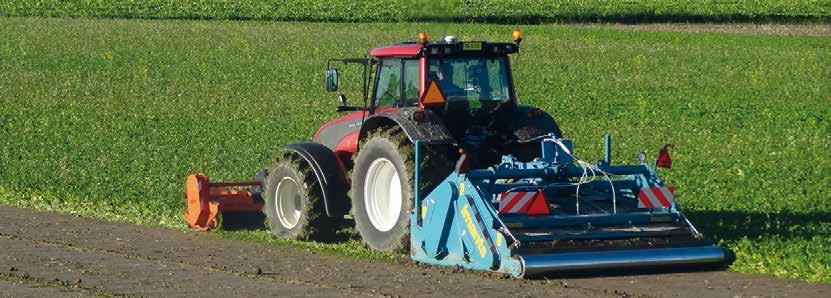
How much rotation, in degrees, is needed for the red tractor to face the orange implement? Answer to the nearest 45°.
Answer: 0° — it already faces it

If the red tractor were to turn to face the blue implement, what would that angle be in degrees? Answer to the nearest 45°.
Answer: approximately 180°

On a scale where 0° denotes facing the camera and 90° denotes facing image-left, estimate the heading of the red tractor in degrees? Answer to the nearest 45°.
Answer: approximately 135°

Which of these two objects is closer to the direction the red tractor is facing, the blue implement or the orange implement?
the orange implement
